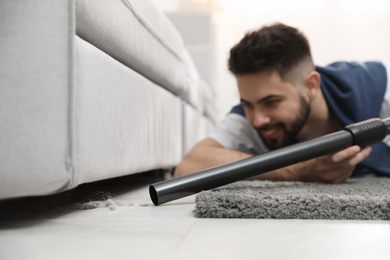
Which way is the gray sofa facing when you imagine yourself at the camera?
facing the viewer and to the right of the viewer
